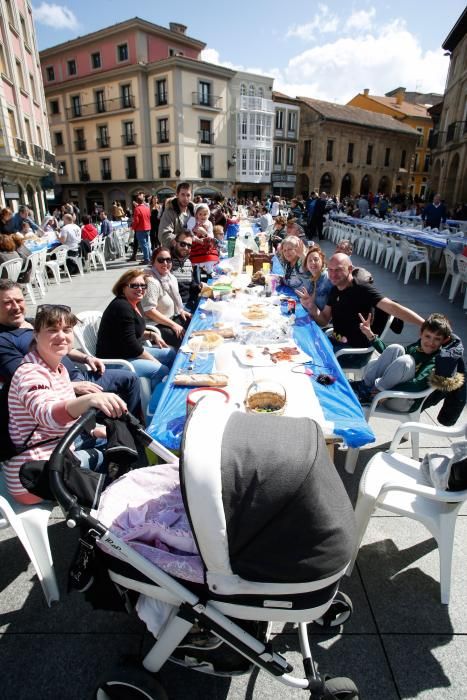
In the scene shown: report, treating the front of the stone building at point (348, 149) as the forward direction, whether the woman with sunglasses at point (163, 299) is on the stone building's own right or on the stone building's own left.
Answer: on the stone building's own right

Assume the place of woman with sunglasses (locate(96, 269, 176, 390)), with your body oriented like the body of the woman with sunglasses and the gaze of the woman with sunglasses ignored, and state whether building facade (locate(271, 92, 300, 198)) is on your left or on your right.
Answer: on your left

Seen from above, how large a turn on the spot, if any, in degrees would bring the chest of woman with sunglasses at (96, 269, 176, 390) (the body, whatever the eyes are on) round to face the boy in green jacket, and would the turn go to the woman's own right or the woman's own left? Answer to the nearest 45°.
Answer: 0° — they already face them

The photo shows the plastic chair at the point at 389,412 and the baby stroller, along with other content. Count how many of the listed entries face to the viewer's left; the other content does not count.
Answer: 1

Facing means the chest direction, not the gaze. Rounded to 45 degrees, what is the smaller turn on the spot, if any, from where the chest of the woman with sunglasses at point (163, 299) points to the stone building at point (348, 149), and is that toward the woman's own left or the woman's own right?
approximately 90° to the woman's own left

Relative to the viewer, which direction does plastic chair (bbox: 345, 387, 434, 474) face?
to the viewer's left

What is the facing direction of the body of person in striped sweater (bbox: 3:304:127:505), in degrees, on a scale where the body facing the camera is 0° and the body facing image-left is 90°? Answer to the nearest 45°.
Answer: approximately 315°

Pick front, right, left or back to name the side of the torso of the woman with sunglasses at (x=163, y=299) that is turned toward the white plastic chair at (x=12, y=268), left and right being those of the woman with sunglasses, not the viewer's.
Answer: back

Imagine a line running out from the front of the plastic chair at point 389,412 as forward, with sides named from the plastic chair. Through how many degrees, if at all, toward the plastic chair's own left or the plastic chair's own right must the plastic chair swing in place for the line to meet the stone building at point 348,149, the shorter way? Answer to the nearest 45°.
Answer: approximately 90° to the plastic chair's own right
